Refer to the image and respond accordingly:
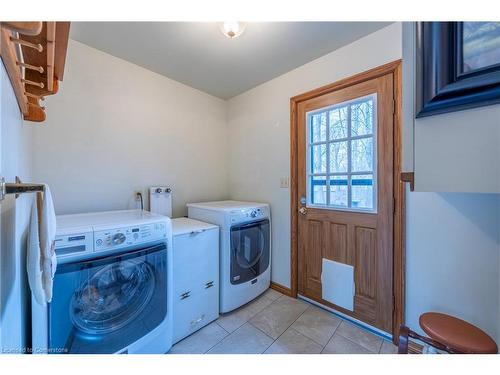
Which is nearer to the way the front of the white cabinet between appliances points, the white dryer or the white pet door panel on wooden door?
the white pet door panel on wooden door

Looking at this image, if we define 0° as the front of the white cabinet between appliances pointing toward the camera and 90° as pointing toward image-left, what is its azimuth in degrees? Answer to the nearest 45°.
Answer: approximately 315°

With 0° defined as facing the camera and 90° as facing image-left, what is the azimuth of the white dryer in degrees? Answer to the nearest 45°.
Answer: approximately 315°
